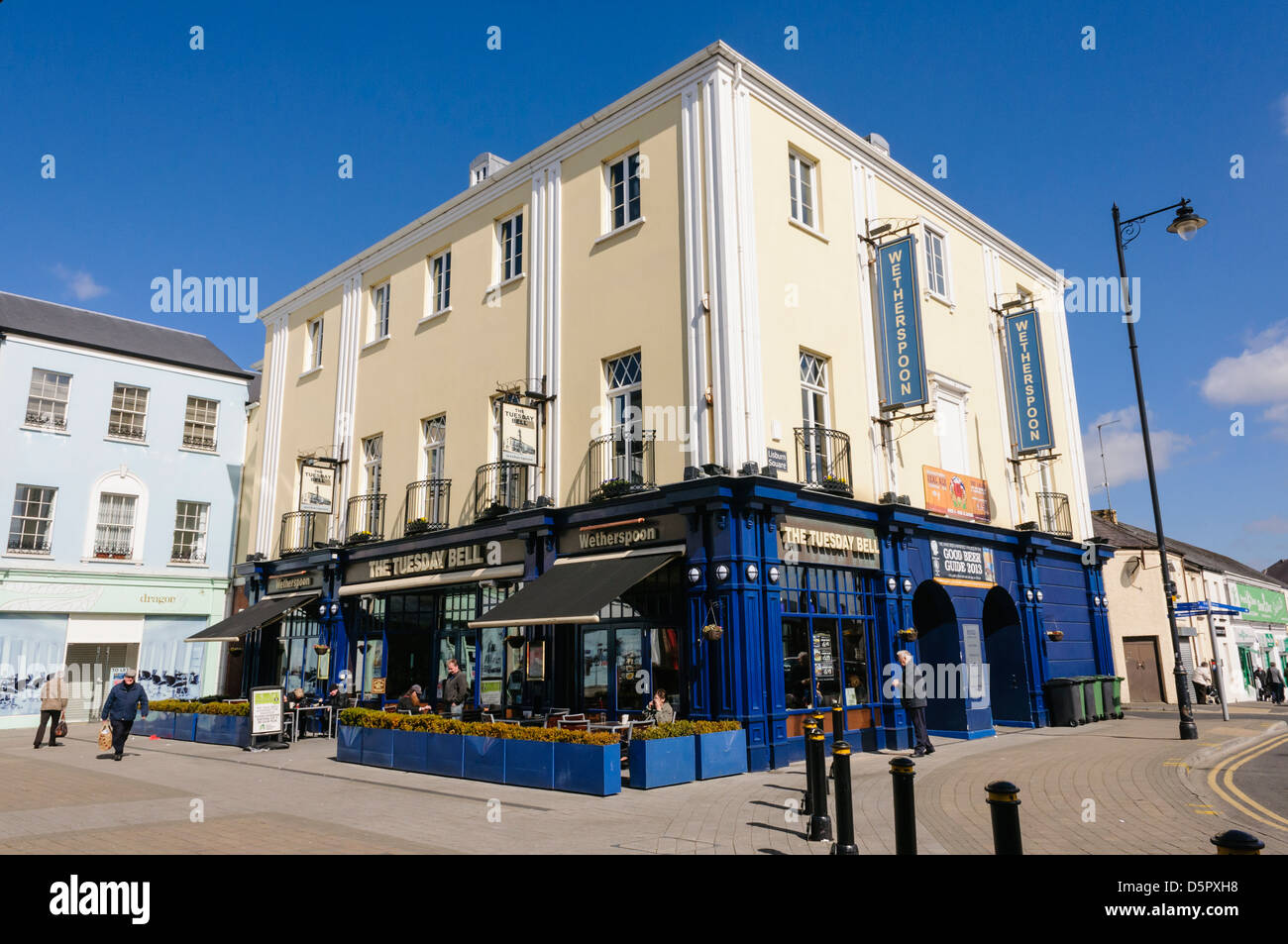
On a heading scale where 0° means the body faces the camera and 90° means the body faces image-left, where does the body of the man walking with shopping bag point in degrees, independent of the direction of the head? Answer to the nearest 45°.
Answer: approximately 0°

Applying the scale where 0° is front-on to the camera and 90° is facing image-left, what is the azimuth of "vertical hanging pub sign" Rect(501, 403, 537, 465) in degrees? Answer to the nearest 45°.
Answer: approximately 0°

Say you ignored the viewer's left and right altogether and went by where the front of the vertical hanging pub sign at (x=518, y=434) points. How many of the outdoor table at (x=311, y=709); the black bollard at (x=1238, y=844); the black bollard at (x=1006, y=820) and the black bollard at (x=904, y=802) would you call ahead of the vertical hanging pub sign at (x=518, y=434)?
3

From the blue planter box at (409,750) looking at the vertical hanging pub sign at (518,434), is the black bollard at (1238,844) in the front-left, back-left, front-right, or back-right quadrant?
back-right
